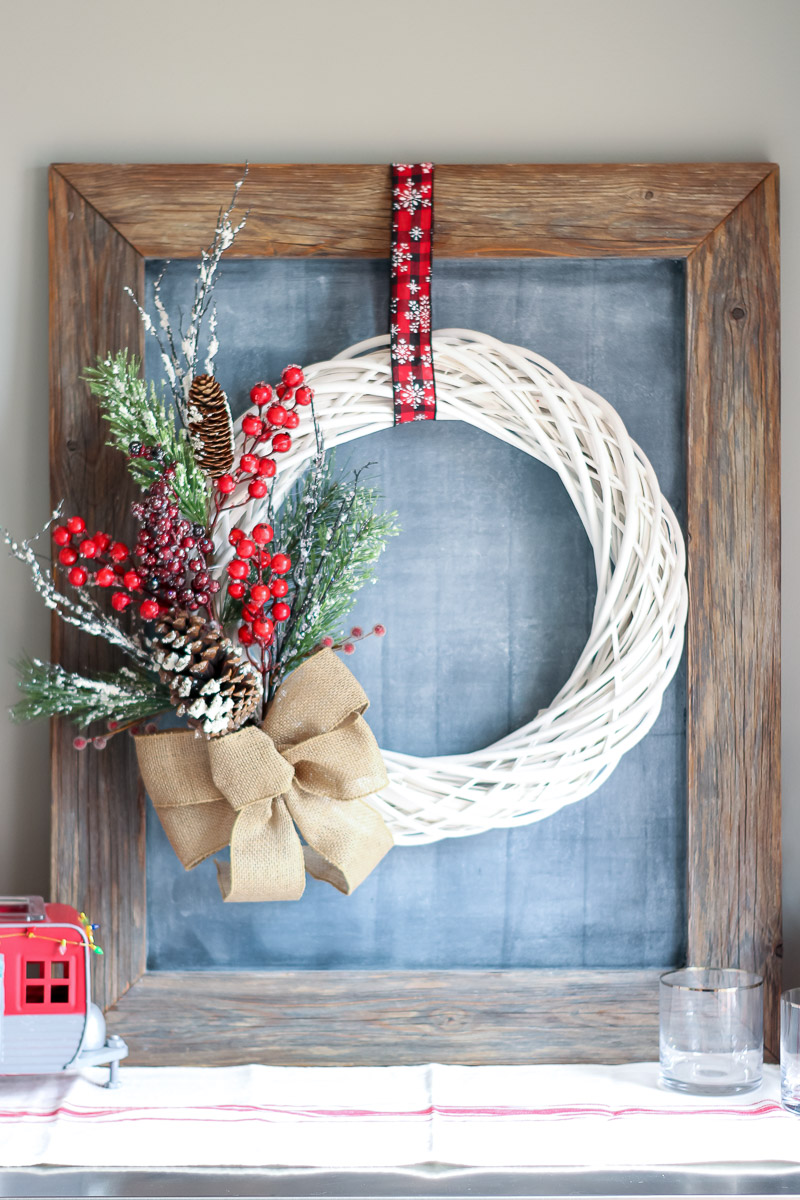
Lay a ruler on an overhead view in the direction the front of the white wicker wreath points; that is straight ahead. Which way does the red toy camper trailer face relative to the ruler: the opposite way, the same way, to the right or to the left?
to the left

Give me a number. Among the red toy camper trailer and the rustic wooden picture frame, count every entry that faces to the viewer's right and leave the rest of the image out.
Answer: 1

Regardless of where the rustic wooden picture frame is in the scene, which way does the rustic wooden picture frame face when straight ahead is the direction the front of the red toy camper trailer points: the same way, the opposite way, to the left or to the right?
to the right

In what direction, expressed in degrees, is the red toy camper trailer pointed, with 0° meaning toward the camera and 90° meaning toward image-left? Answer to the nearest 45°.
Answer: approximately 270°

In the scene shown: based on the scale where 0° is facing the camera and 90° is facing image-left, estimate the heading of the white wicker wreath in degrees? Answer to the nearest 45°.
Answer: approximately 0°

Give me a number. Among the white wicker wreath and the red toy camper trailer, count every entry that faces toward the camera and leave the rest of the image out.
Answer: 1
